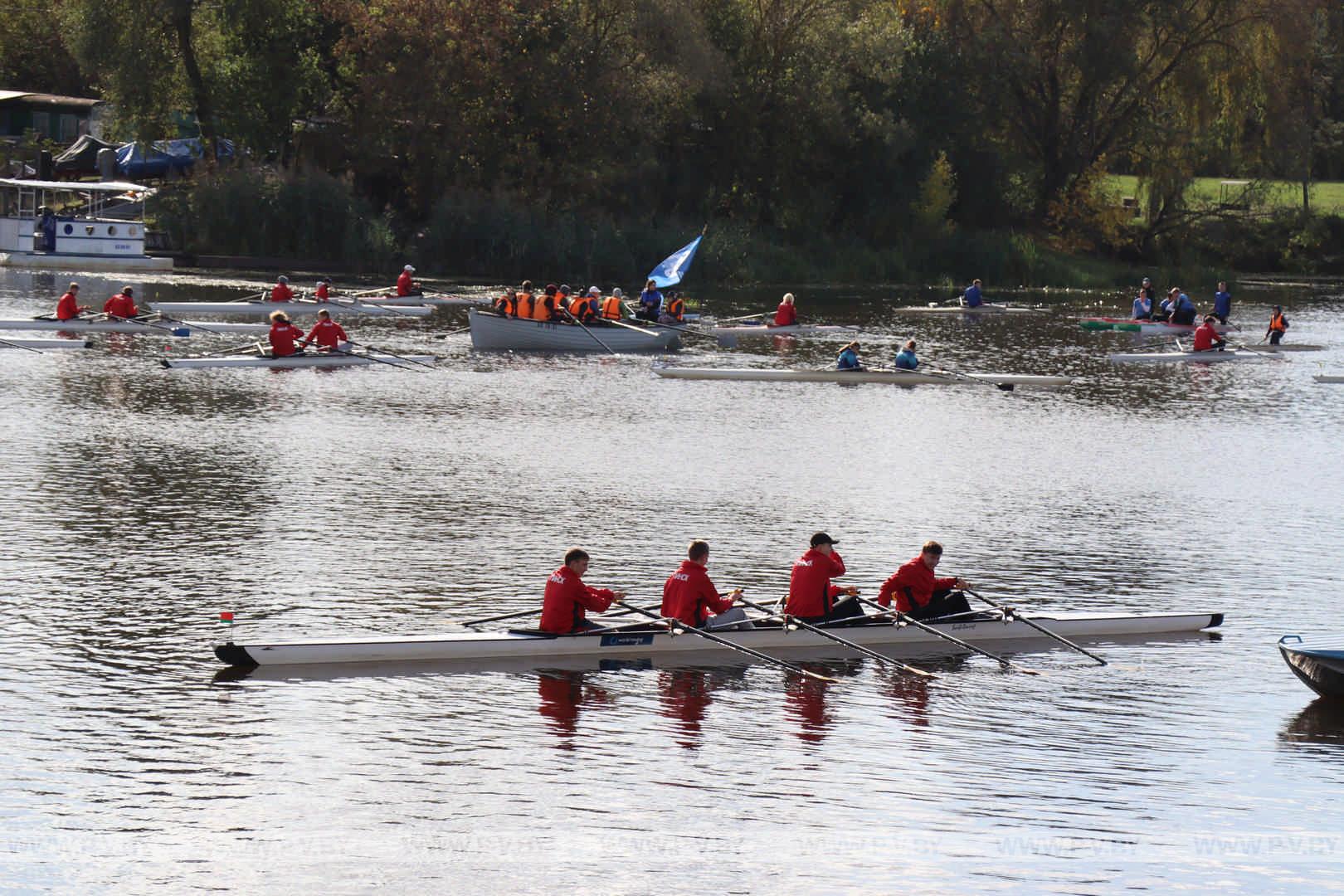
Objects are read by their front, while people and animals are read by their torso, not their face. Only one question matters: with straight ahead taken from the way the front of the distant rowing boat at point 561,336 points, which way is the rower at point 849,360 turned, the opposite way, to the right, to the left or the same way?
the opposite way

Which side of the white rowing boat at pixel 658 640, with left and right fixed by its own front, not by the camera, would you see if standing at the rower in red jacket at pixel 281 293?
right

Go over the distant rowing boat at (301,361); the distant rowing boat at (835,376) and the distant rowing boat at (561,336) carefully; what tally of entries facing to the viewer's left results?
3

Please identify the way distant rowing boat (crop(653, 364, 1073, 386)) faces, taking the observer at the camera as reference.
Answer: facing to the left of the viewer

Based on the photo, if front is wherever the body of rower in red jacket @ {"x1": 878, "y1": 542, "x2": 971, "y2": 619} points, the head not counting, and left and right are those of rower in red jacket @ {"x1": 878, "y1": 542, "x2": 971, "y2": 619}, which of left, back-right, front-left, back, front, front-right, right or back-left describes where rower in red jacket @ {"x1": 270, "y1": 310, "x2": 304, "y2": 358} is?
back-left

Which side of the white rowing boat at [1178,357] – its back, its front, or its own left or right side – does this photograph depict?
left

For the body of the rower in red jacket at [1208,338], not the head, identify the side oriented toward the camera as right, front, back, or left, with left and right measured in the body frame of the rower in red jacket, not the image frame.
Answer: right

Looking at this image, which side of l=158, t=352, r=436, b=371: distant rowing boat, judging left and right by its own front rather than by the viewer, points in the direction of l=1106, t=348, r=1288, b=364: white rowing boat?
back

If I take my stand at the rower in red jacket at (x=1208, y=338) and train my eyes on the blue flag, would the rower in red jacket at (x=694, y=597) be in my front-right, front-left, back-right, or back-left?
front-left

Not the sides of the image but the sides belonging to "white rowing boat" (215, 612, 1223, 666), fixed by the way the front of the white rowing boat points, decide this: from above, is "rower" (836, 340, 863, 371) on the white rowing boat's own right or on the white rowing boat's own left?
on the white rowing boat's own right

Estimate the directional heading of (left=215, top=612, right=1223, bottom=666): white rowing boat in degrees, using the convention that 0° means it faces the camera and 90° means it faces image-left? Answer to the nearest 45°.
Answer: approximately 90°

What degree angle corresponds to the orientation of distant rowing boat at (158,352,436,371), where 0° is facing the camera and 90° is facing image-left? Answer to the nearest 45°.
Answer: approximately 90°

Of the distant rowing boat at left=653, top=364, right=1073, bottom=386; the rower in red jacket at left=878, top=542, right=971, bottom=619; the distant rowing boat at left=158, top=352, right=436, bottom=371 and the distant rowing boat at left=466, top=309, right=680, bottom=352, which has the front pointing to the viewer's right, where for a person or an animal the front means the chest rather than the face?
the rower in red jacket

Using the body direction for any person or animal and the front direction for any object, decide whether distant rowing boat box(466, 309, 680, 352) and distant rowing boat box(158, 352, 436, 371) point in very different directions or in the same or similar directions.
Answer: same or similar directions

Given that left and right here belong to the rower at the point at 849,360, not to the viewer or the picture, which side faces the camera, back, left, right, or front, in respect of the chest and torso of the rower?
right

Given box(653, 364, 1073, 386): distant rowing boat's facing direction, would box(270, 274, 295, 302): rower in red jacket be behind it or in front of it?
in front

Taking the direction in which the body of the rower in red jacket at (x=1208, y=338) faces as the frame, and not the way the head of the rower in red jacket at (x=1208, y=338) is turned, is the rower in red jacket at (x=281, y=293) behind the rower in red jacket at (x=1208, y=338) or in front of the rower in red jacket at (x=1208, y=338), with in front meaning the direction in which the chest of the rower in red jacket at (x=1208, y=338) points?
behind

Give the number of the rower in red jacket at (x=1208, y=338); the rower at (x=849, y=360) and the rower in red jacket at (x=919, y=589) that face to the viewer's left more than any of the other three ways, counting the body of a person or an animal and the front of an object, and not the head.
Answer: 0
